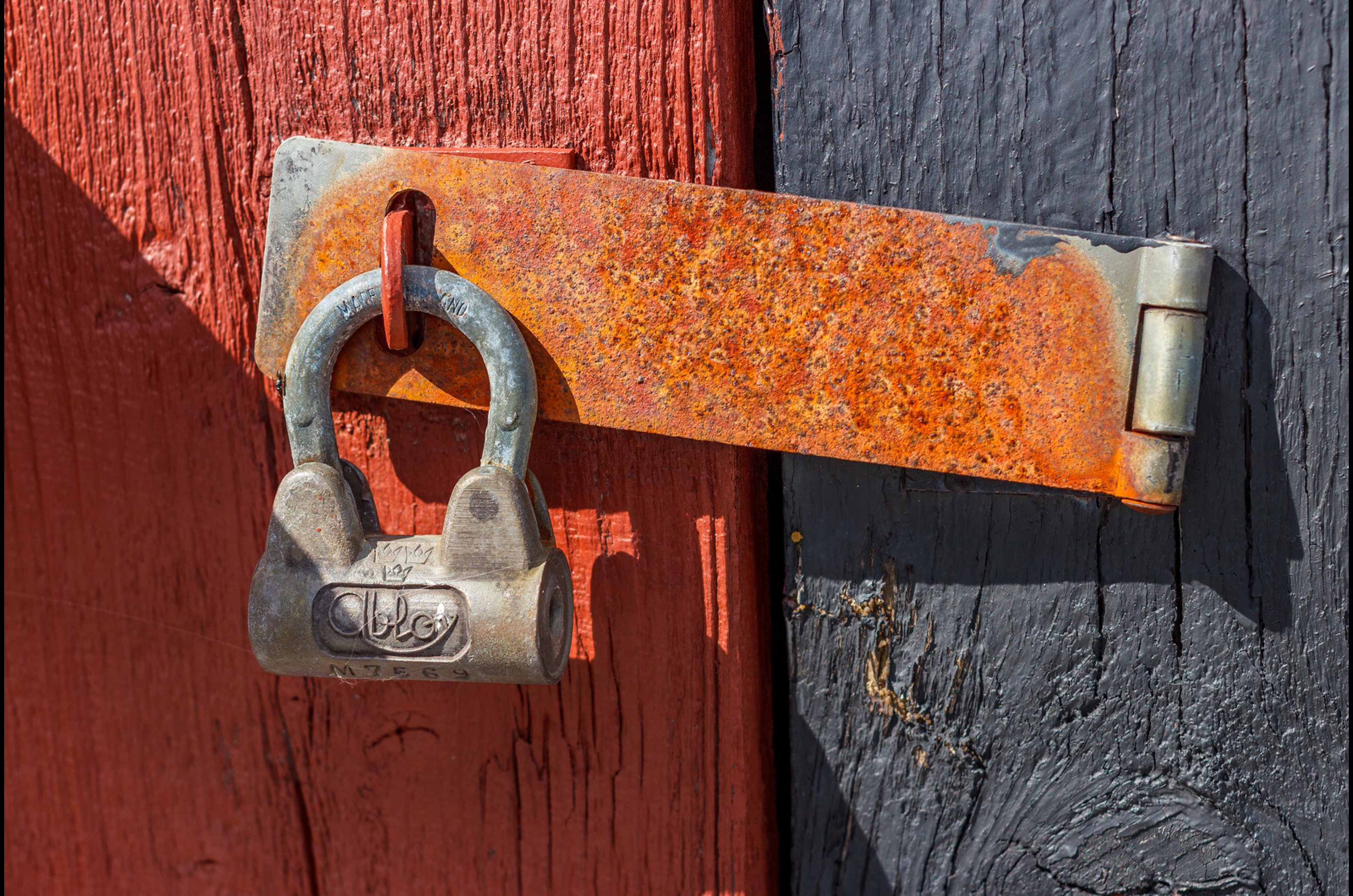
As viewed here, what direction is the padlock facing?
toward the camera

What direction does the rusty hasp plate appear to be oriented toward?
toward the camera
